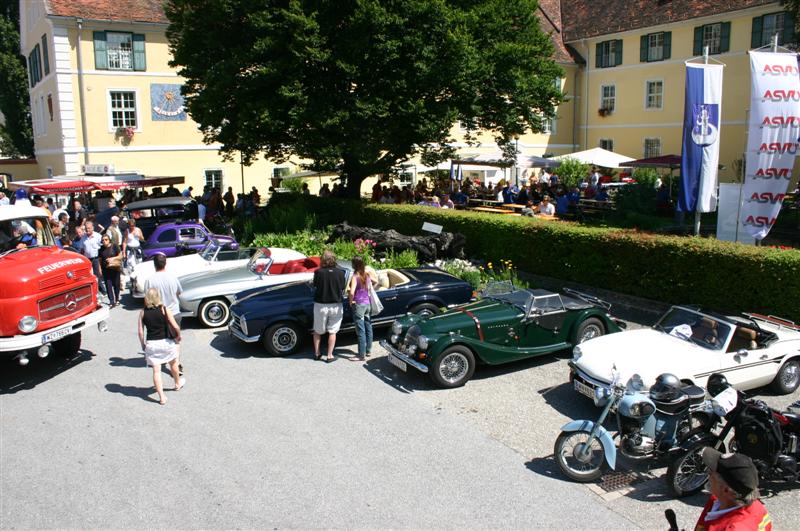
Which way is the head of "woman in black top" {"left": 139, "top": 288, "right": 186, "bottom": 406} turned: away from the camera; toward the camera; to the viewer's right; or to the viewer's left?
away from the camera

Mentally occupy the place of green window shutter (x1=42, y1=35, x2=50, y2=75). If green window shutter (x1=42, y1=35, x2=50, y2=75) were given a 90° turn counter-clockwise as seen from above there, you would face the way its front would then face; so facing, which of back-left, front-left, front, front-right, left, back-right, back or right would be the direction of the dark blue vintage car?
front

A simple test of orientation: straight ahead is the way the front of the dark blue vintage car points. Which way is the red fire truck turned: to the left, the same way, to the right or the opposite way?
to the left

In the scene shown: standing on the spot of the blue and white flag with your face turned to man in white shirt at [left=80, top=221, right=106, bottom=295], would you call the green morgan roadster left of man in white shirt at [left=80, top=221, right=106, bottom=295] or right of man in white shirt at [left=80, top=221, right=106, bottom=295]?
left

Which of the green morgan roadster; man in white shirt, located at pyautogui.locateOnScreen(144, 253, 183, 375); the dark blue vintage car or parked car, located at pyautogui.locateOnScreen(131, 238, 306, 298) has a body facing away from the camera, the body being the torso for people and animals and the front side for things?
the man in white shirt

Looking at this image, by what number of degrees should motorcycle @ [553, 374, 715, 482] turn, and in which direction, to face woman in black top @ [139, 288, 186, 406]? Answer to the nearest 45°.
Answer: approximately 45° to its right

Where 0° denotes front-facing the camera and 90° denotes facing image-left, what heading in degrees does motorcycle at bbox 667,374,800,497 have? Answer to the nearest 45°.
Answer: approximately 45°

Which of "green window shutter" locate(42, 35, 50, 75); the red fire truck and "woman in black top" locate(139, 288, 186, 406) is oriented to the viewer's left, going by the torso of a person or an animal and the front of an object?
the green window shutter

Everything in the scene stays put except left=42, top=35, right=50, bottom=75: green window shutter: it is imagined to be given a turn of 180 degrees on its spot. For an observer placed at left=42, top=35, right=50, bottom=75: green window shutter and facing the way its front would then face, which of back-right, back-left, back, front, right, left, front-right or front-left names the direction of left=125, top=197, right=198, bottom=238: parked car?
right

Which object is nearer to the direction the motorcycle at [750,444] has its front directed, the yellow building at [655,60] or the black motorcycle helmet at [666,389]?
the black motorcycle helmet

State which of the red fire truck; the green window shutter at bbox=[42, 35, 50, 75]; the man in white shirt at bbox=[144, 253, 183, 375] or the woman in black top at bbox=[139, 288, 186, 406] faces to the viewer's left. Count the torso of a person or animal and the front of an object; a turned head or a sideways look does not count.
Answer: the green window shutter

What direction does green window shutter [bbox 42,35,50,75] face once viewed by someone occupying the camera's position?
facing to the left of the viewer

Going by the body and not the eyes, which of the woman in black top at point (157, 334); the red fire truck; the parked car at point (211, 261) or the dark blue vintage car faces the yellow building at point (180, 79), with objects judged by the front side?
the woman in black top

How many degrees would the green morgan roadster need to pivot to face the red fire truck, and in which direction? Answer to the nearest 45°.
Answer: approximately 45° to its right

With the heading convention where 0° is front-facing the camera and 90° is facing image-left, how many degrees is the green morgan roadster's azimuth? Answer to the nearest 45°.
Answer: approximately 45°

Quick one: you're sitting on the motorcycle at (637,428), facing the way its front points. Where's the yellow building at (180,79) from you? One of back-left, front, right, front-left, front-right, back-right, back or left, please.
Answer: right
